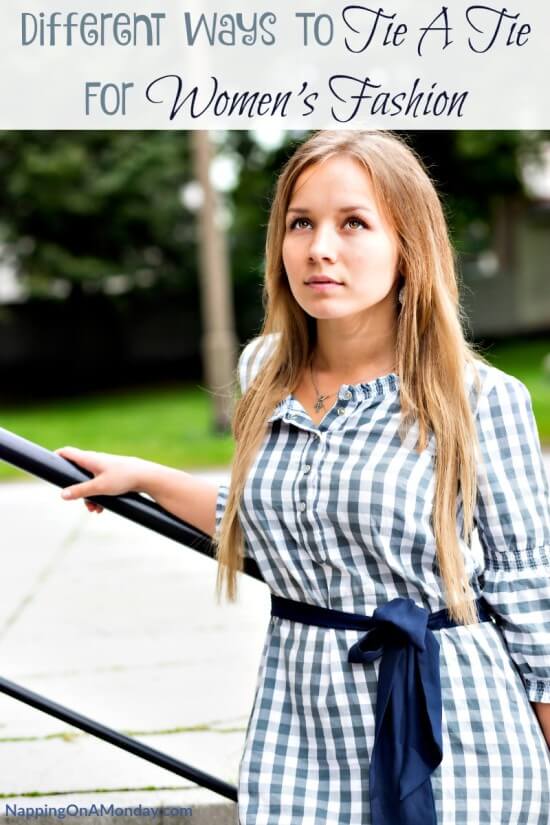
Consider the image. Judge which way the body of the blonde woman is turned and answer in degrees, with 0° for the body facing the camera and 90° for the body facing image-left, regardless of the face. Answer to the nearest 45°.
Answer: approximately 45°
